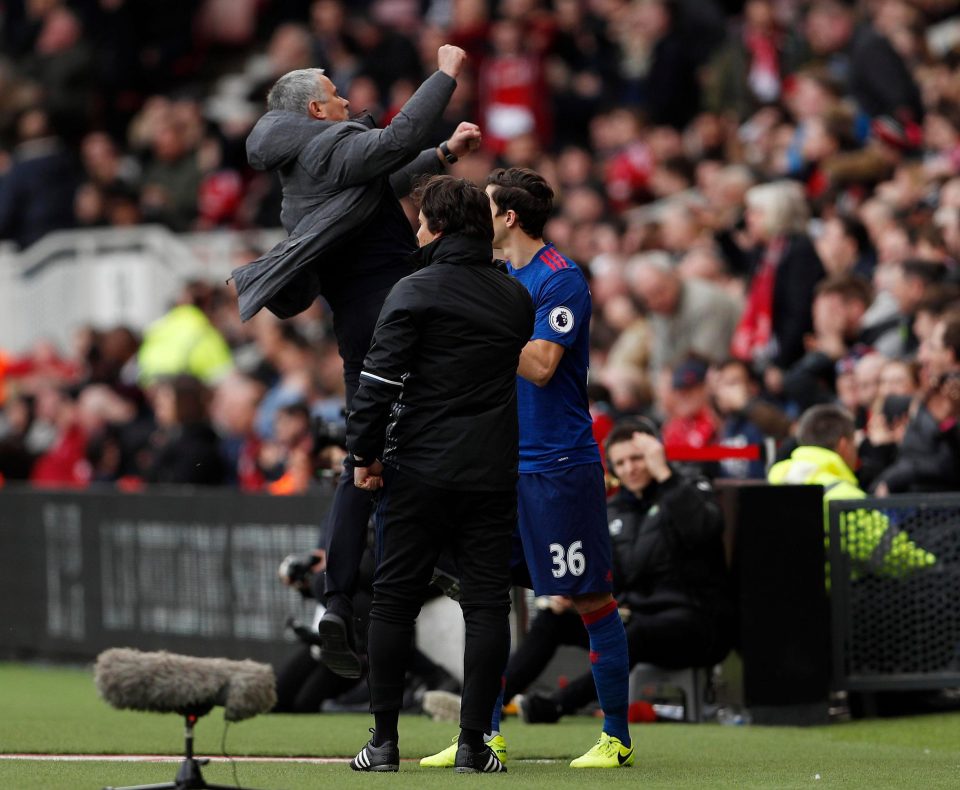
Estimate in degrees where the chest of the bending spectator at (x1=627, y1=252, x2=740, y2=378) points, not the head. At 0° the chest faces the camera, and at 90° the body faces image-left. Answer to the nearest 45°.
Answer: approximately 45°

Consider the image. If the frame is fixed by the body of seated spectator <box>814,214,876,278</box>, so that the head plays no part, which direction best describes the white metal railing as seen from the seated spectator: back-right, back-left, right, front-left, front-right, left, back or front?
front-right

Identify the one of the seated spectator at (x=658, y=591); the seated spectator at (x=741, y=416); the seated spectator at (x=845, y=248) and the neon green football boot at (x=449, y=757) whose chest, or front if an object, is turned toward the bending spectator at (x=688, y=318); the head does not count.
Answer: the seated spectator at (x=845, y=248)

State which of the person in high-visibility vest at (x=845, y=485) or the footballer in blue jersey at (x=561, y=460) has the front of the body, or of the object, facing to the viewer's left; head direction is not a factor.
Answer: the footballer in blue jersey

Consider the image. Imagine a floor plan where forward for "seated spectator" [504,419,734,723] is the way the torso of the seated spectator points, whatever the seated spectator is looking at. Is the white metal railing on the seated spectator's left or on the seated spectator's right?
on the seated spectator's right

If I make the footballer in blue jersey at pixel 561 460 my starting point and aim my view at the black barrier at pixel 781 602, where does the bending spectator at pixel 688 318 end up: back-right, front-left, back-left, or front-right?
front-left

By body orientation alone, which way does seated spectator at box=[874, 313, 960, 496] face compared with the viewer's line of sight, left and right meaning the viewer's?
facing to the left of the viewer

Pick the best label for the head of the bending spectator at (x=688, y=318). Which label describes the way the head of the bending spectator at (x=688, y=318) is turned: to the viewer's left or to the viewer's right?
to the viewer's left

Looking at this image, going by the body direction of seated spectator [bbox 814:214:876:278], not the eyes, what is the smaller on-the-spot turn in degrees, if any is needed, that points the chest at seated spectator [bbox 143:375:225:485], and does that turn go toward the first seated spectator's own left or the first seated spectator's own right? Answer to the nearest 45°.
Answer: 0° — they already face them

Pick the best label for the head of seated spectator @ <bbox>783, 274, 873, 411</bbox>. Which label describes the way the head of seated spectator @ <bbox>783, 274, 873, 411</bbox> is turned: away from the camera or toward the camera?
toward the camera

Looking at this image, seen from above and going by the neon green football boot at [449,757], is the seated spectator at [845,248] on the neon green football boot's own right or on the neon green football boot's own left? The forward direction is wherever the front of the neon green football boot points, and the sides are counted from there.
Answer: on the neon green football boot's own right
